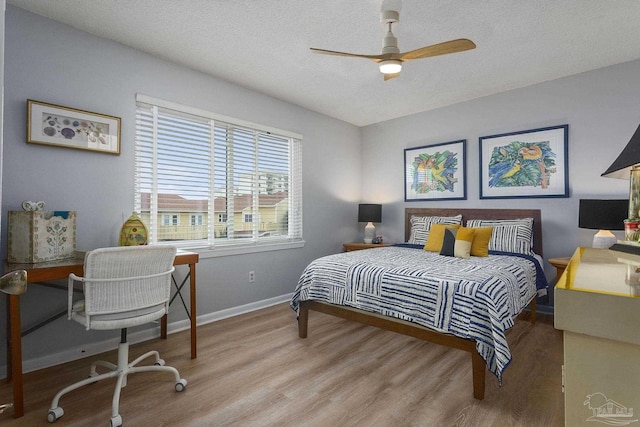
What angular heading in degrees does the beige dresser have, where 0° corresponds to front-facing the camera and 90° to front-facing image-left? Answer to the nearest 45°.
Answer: approximately 90°

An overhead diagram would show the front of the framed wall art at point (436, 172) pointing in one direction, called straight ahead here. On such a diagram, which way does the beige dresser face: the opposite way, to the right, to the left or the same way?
to the right

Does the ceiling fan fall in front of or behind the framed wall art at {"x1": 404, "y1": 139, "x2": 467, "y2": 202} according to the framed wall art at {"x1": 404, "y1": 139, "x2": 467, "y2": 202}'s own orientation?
in front

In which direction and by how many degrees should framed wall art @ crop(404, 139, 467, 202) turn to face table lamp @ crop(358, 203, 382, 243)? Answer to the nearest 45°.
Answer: approximately 45° to its right

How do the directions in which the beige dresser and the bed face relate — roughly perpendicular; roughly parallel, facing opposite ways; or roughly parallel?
roughly perpendicular

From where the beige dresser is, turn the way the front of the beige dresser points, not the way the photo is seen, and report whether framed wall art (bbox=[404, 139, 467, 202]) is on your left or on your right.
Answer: on your right

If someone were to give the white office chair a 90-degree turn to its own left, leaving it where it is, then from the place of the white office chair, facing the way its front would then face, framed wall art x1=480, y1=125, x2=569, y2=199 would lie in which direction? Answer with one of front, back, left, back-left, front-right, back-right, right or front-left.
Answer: back-left

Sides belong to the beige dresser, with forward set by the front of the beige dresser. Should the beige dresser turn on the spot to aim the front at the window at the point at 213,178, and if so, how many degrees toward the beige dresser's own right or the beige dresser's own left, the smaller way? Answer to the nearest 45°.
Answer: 0° — it already faces it

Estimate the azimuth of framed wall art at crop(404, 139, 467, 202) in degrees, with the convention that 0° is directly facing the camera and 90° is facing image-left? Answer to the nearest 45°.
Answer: approximately 45°

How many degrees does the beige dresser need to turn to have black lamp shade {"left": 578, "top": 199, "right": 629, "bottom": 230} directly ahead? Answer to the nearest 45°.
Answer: approximately 90° to its right
